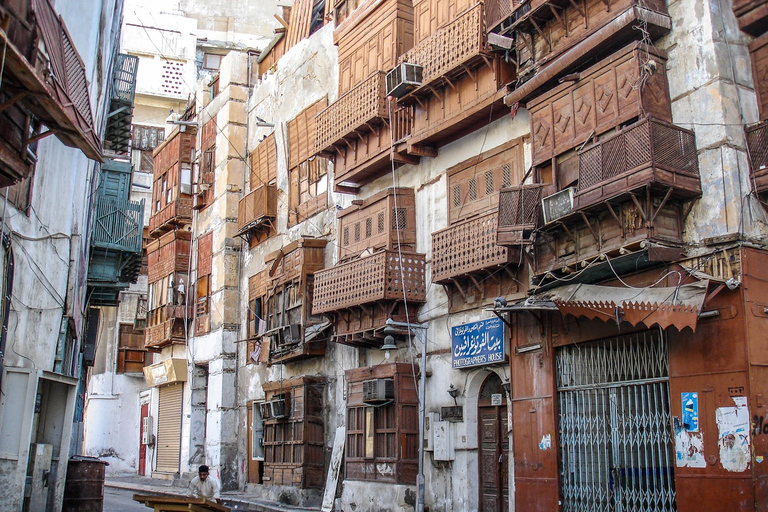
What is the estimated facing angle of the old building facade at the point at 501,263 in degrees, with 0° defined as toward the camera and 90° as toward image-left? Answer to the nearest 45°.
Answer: approximately 45°

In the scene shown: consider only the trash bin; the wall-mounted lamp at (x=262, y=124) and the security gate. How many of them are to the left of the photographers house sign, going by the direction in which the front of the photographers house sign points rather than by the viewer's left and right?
1

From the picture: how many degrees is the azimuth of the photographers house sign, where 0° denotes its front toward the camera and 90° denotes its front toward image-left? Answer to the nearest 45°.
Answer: approximately 45°

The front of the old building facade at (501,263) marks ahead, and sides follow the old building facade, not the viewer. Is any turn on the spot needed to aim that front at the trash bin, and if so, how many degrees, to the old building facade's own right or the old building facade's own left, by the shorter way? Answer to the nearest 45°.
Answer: approximately 45° to the old building facade's own right

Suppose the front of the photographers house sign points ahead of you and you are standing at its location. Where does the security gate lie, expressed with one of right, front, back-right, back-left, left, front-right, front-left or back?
left

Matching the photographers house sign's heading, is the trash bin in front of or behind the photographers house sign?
in front

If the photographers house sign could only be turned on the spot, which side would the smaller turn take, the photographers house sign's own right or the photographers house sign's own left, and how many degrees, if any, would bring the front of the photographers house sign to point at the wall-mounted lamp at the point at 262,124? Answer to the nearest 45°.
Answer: approximately 90° to the photographers house sign's own right
